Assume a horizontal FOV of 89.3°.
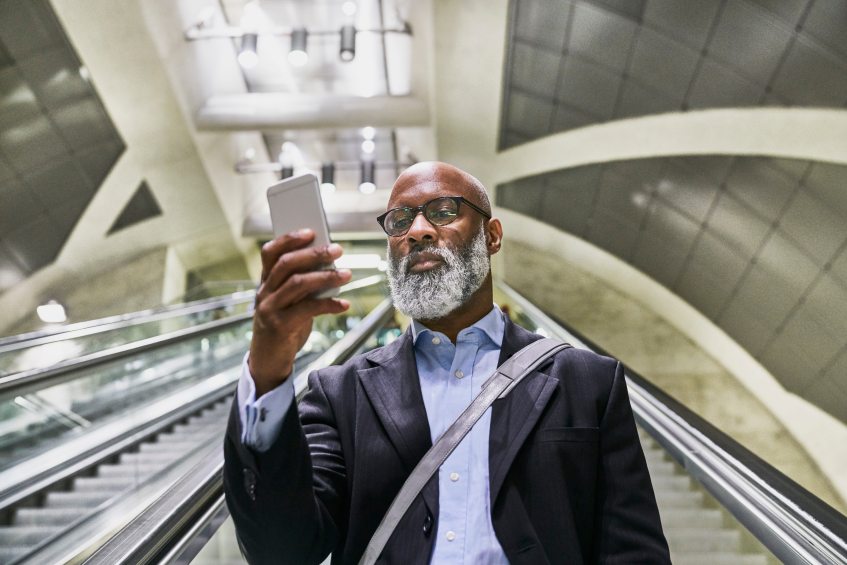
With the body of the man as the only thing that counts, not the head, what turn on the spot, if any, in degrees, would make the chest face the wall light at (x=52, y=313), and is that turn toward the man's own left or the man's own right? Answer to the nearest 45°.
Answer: approximately 135° to the man's own right

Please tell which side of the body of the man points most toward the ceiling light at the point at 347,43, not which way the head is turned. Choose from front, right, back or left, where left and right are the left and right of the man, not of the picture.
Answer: back

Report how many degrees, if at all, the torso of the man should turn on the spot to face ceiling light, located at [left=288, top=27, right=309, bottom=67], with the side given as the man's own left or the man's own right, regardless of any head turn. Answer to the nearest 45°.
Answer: approximately 180°

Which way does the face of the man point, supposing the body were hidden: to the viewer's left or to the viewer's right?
to the viewer's left

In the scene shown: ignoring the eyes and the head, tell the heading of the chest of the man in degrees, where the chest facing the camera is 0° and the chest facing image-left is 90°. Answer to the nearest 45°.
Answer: approximately 0°

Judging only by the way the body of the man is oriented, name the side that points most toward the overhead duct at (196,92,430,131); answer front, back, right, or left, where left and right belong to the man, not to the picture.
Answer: back

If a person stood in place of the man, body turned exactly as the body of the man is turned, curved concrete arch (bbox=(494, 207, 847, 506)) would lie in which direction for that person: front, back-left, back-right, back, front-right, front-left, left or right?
back-left

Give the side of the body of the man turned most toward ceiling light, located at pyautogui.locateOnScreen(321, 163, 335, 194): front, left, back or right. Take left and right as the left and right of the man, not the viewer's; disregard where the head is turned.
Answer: back
